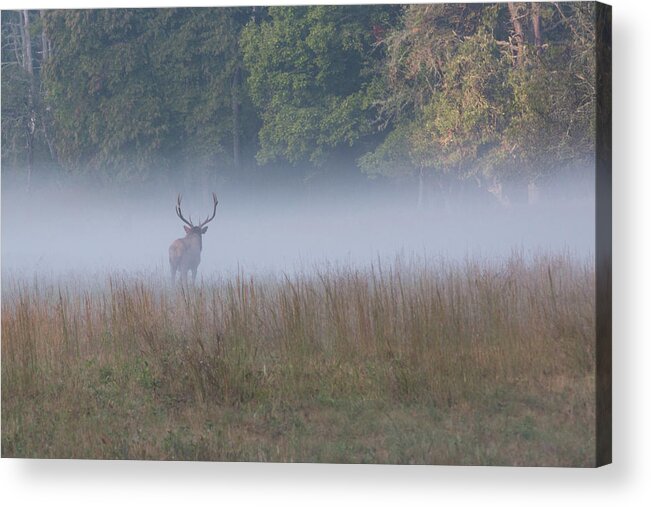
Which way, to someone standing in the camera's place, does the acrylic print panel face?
facing the viewer and to the left of the viewer
